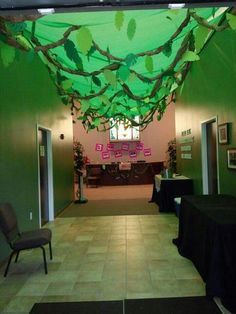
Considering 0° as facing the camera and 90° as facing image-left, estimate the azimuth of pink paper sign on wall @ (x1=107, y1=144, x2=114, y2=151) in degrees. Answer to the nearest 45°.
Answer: approximately 0°

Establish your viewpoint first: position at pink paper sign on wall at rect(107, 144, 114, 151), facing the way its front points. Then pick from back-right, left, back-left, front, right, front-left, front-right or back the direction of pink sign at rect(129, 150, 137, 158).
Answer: left

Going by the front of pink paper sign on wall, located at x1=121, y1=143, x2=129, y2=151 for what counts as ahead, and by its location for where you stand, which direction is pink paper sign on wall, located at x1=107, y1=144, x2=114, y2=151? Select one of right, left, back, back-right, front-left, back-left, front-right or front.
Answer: right

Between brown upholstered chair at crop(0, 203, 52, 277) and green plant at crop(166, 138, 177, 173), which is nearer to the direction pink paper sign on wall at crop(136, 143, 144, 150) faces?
the brown upholstered chair

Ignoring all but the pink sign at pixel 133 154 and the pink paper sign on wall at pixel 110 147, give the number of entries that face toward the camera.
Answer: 2

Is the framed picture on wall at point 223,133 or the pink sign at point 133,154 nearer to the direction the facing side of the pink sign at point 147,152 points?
the framed picture on wall

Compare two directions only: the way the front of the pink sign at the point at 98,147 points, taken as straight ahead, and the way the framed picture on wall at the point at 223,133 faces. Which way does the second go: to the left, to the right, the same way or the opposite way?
to the right

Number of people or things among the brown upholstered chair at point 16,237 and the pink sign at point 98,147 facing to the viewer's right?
1

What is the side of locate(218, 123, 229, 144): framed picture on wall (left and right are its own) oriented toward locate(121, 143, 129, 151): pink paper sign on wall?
right

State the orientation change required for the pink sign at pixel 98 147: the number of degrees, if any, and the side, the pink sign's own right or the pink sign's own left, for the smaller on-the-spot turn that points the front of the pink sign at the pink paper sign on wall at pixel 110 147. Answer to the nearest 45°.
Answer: approximately 90° to the pink sign's own left

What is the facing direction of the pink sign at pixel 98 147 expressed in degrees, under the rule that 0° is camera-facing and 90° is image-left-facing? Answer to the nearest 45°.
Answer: approximately 0°

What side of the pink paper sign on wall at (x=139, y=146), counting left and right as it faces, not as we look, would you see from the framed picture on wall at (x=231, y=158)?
front

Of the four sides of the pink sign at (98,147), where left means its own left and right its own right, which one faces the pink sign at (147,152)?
left
